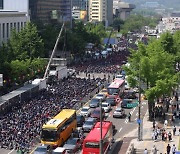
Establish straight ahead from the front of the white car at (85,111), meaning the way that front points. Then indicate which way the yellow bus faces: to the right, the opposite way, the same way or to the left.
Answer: the same way

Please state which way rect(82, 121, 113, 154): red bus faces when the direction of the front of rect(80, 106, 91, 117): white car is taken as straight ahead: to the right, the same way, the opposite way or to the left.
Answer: the opposite way

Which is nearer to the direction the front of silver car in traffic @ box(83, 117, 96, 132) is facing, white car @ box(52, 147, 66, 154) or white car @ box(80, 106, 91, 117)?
the white car @ box(52, 147, 66, 154)

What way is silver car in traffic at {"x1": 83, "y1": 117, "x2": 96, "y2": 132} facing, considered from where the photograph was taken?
facing the viewer and to the left of the viewer

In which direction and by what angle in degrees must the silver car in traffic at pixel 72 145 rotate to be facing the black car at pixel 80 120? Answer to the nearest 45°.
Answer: approximately 135° to its right

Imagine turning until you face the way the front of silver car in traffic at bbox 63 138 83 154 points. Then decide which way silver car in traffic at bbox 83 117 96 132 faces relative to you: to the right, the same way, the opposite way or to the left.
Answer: the same way

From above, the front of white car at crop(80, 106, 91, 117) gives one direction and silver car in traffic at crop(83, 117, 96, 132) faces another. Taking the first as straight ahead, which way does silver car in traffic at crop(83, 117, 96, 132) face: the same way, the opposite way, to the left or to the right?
the same way

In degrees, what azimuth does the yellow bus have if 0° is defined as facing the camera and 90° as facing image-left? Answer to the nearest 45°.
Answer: approximately 45°

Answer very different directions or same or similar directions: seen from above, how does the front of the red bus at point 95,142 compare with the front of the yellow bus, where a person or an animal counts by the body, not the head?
very different directions

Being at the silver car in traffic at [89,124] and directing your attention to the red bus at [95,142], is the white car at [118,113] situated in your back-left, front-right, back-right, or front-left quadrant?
back-left

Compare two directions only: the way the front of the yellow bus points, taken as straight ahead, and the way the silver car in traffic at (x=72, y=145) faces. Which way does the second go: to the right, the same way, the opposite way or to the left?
the same way

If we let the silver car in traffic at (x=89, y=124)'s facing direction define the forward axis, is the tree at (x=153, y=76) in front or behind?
behind

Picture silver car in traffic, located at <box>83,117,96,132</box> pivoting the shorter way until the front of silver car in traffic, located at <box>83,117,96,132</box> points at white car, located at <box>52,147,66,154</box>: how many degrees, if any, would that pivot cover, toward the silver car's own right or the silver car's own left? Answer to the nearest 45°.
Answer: approximately 45° to the silver car's own left

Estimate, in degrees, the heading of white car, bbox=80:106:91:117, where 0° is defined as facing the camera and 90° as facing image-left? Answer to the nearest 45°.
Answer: approximately 45°

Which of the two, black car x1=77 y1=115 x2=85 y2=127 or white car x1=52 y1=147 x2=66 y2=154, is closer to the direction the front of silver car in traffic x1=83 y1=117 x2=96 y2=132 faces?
the white car

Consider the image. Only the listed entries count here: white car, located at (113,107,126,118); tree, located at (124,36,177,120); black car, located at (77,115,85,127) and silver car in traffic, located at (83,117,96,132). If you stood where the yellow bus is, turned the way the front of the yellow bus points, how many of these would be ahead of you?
0

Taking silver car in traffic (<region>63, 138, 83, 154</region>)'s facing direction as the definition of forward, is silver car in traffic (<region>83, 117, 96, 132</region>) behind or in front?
behind

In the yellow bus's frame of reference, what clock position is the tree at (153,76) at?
The tree is roughly at 6 o'clock from the yellow bus.

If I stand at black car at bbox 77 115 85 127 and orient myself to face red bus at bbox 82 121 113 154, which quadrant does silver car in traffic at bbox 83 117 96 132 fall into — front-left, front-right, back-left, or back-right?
front-left

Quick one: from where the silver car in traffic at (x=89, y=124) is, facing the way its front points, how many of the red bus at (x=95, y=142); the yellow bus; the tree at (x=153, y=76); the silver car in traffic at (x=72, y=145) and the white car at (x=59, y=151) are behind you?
1

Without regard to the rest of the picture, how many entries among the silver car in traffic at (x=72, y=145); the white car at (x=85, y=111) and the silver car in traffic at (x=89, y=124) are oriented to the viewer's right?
0
